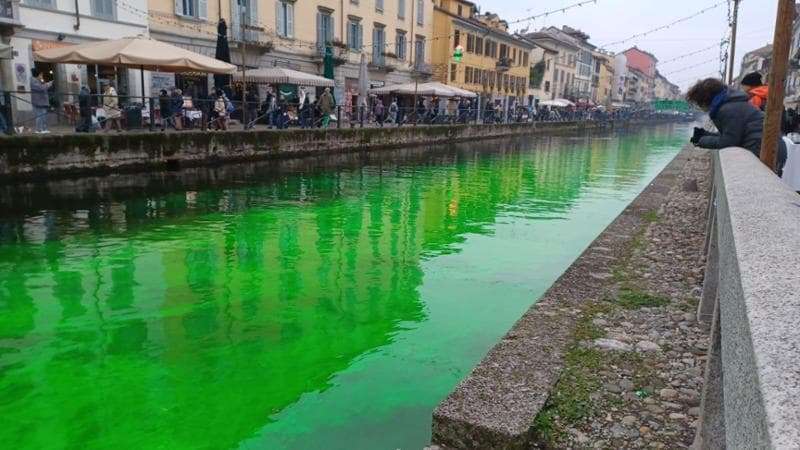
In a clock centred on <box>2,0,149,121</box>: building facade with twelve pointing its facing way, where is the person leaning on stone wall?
The person leaning on stone wall is roughly at 1 o'clock from the building facade.

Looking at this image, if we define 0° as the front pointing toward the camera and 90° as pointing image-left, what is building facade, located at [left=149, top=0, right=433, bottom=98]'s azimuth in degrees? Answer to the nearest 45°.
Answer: approximately 315°

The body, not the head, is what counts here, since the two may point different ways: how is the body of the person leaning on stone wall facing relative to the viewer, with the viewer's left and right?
facing to the left of the viewer

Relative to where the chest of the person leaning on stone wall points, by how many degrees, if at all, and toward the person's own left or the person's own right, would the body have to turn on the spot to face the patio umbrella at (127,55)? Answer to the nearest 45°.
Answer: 0° — they already face it

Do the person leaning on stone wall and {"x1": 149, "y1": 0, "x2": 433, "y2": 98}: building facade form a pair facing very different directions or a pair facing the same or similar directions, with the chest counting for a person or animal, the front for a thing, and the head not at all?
very different directions

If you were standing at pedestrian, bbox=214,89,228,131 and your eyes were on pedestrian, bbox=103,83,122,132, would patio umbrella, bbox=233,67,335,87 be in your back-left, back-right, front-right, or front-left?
back-right
